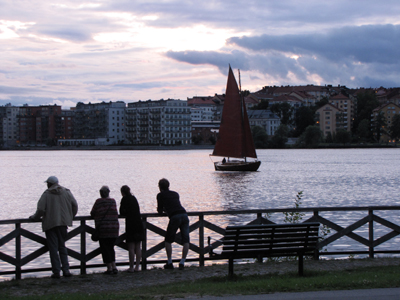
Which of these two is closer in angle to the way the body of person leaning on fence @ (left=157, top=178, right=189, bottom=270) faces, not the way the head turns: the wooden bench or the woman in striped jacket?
the woman in striped jacket

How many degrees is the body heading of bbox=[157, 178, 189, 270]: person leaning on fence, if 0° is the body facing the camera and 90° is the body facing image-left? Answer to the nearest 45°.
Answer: approximately 135°

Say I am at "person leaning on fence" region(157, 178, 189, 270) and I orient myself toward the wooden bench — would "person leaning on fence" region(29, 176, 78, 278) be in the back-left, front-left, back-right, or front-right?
back-right

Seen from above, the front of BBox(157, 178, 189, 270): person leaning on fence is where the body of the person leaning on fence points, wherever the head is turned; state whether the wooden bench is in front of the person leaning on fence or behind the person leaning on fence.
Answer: behind

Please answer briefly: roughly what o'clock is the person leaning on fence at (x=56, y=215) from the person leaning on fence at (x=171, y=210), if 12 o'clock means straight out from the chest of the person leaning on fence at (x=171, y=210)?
the person leaning on fence at (x=56, y=215) is roughly at 10 o'clock from the person leaning on fence at (x=171, y=210).

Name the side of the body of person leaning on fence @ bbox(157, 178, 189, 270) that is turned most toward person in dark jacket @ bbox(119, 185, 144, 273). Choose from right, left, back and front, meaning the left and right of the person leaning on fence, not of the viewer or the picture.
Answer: left
